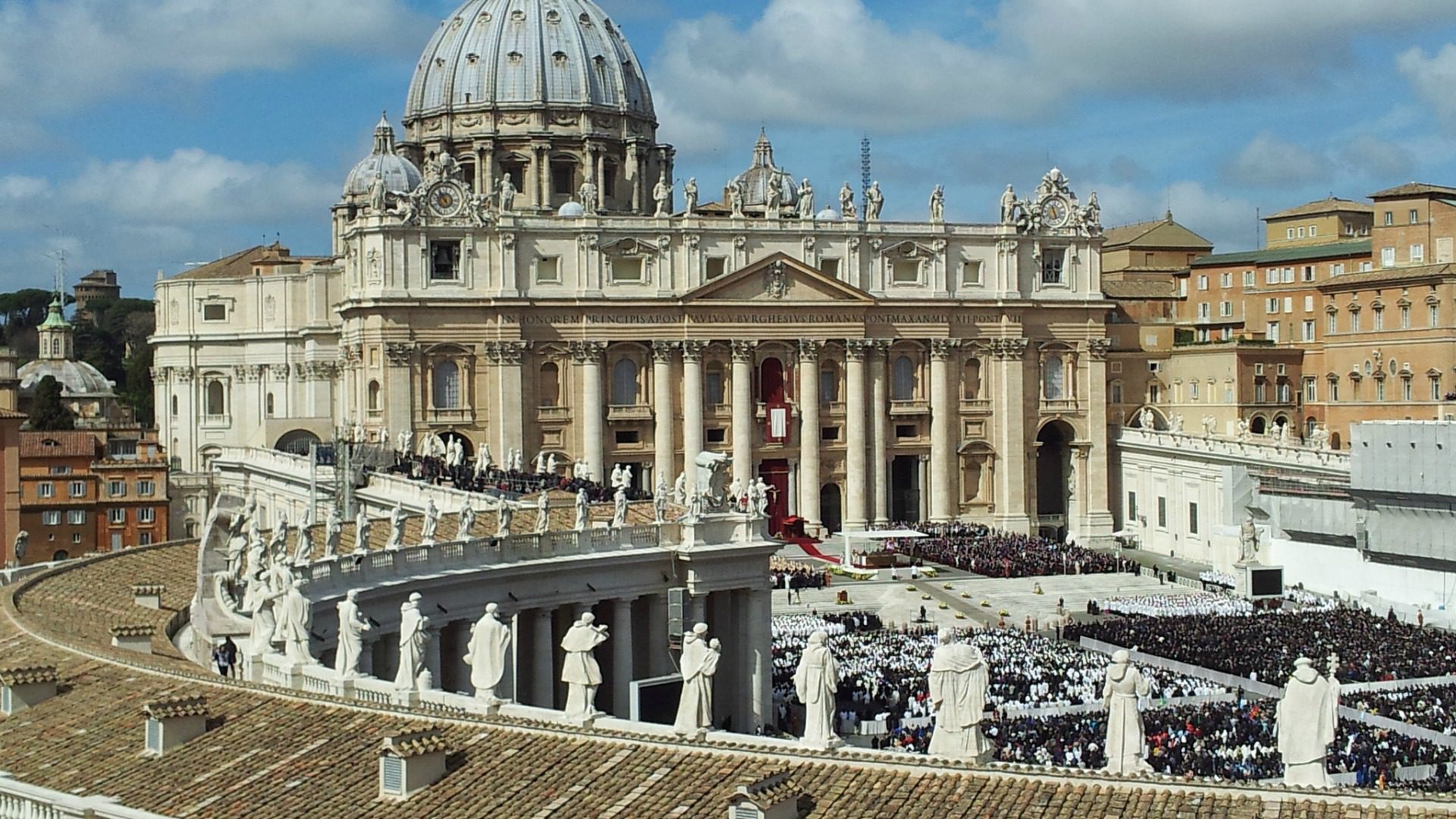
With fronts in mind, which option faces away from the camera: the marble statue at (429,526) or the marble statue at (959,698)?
the marble statue at (959,698)

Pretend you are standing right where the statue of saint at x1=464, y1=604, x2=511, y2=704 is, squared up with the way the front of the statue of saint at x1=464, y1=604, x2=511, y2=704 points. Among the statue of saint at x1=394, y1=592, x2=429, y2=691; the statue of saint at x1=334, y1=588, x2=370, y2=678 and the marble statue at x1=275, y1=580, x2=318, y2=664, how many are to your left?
3

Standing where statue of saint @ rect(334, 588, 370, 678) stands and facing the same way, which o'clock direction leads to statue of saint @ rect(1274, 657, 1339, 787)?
statue of saint @ rect(1274, 657, 1339, 787) is roughly at 3 o'clock from statue of saint @ rect(334, 588, 370, 678).

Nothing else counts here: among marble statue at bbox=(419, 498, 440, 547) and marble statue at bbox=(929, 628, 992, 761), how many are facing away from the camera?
1

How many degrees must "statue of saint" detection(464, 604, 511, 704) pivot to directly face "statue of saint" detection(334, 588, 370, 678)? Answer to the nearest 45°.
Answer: approximately 90° to its left

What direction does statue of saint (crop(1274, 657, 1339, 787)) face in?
away from the camera

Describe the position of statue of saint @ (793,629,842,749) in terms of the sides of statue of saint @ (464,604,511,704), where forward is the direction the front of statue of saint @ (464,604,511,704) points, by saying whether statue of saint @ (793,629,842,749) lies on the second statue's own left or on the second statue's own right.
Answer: on the second statue's own right

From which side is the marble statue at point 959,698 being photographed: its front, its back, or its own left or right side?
back

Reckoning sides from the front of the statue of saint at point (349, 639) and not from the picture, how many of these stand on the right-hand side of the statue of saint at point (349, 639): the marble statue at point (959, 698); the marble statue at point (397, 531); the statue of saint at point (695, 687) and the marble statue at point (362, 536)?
2

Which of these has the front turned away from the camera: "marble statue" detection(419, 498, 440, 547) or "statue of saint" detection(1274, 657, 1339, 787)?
the statue of saint

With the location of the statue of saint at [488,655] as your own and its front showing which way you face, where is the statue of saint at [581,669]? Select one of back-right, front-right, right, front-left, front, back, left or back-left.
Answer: right

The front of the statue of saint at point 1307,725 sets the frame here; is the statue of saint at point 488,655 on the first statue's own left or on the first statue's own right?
on the first statue's own left

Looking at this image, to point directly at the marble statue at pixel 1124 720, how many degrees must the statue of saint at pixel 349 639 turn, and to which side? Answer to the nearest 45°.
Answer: approximately 90° to its right

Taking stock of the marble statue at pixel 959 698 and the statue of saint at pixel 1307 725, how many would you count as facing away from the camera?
2

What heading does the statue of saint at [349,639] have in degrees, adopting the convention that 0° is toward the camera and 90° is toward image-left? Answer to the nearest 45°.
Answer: approximately 225°
